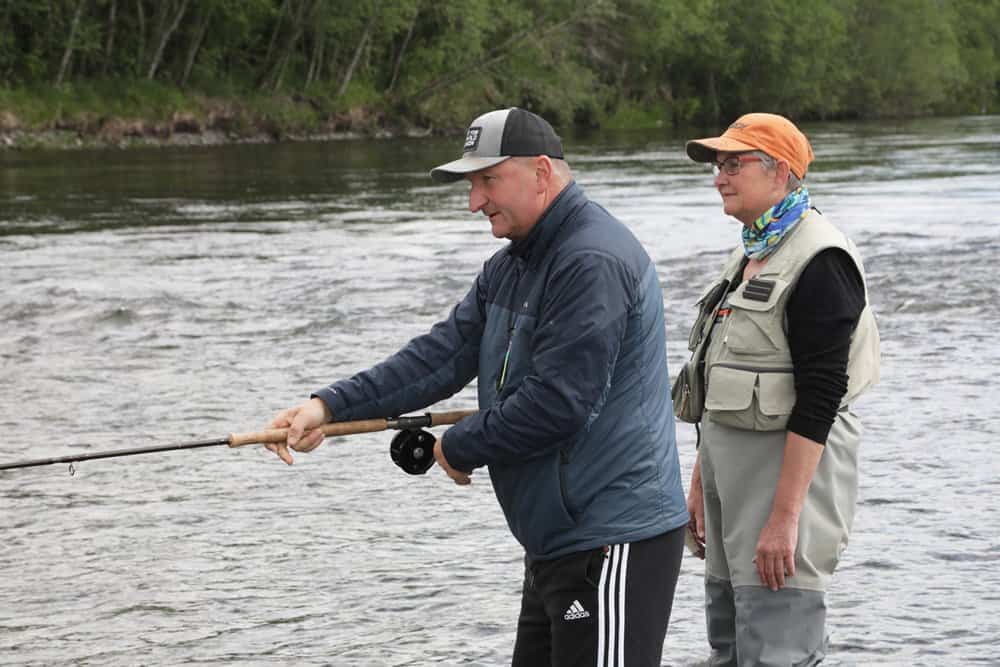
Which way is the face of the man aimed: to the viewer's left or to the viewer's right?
to the viewer's left

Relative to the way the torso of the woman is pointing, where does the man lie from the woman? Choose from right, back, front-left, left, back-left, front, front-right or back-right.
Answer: front
